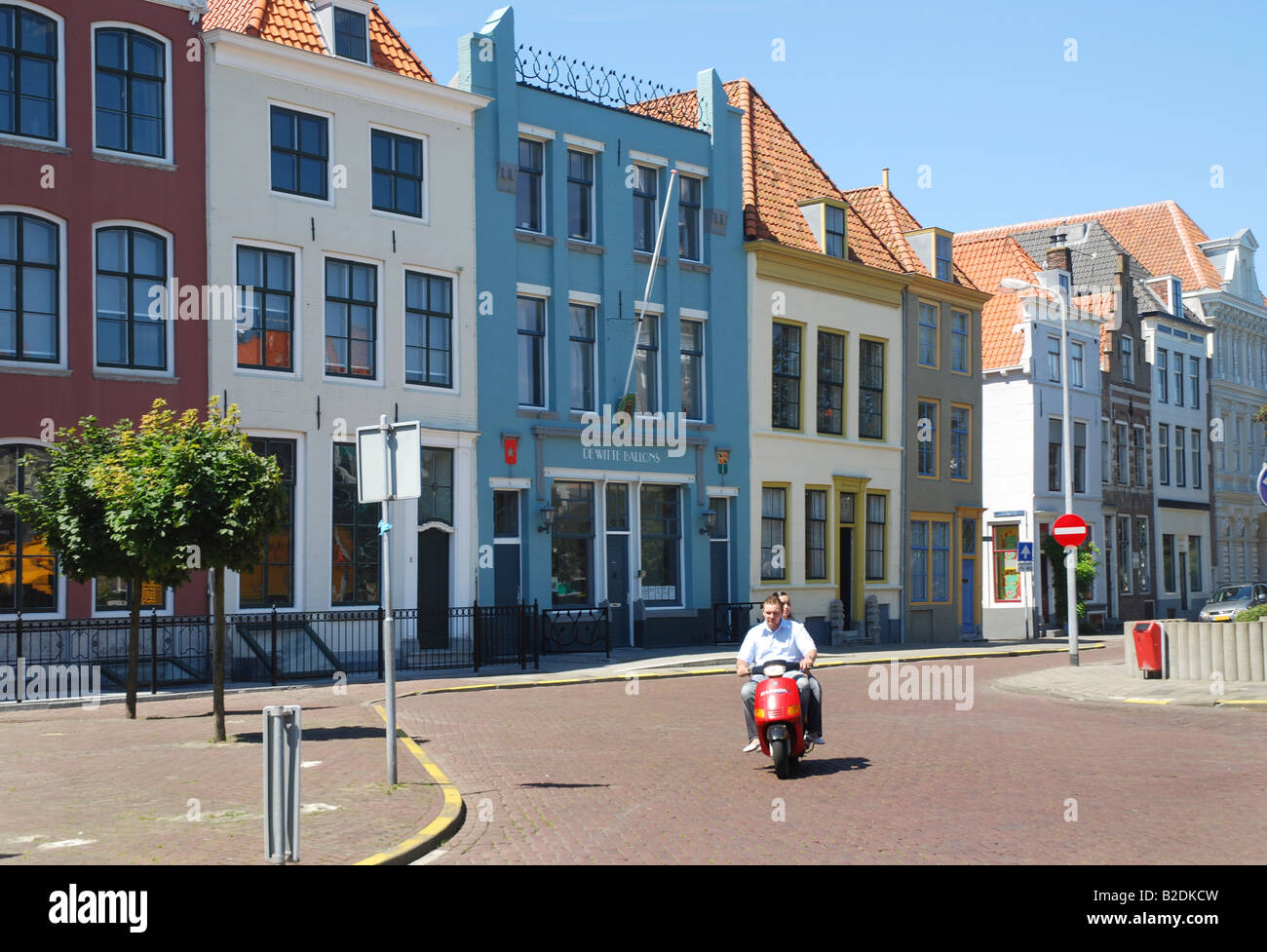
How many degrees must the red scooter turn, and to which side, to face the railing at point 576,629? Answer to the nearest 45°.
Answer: approximately 180°

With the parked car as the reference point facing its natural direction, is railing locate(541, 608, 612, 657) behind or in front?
in front

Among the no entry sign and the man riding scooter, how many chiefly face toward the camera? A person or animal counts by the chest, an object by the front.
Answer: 2

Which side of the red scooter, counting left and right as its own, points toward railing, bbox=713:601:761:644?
back

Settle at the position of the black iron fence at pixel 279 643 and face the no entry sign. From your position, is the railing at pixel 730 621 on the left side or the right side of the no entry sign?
left

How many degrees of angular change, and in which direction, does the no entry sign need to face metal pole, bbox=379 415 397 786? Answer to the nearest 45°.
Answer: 0° — it already faces it

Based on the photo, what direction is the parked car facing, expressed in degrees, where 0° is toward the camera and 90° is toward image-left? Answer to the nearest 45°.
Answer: approximately 45°

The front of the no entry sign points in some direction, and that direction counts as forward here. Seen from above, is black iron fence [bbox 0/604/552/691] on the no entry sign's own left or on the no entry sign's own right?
on the no entry sign's own right

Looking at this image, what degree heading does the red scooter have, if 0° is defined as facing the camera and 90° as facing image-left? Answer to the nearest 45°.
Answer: approximately 0°
